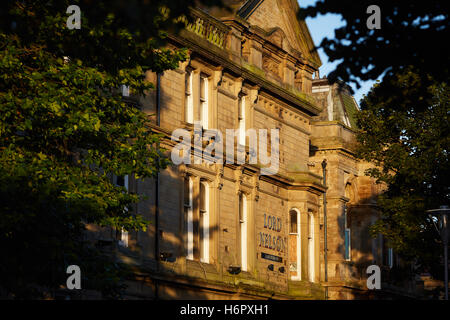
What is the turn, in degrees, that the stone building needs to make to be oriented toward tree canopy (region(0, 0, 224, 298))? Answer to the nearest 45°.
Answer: approximately 45° to its right
